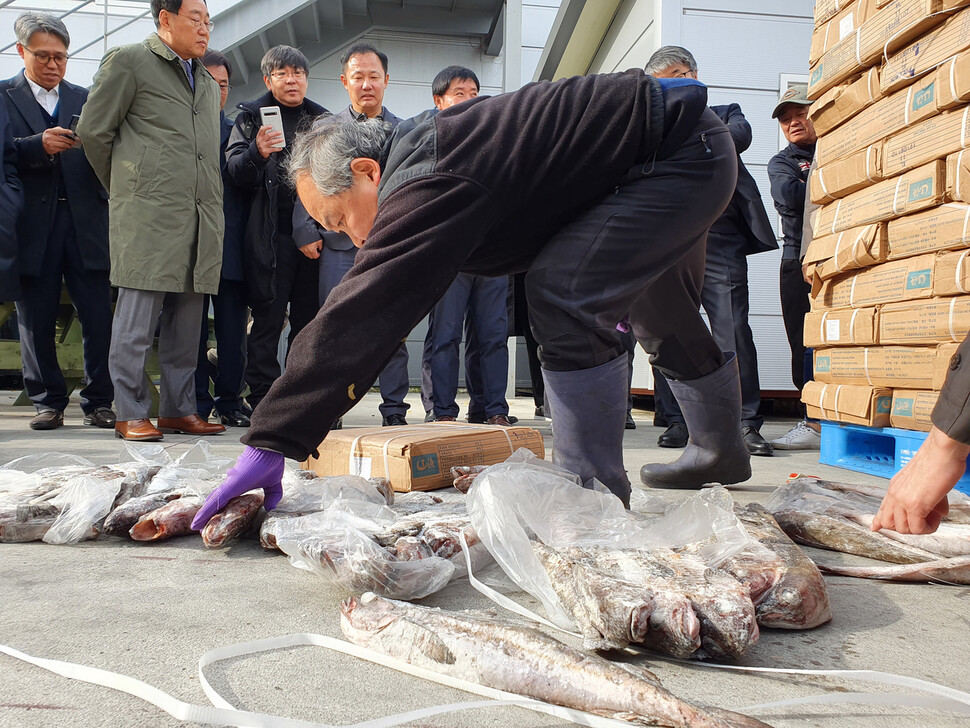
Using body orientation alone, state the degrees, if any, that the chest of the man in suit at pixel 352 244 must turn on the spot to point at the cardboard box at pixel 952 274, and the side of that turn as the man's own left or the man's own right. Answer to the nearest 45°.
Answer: approximately 45° to the man's own left

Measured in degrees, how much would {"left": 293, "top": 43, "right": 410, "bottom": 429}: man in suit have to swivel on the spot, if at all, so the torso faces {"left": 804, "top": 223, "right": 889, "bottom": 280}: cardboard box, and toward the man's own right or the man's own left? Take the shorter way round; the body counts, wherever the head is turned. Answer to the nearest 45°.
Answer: approximately 45° to the man's own left

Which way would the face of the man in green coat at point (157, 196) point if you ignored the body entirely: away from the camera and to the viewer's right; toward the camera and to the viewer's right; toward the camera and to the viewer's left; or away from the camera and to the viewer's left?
toward the camera and to the viewer's right

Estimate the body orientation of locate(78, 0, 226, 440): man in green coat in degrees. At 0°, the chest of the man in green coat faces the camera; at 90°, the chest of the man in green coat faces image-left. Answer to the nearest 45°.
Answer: approximately 315°

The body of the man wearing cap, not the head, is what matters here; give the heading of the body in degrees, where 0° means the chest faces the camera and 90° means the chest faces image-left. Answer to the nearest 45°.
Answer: approximately 45°

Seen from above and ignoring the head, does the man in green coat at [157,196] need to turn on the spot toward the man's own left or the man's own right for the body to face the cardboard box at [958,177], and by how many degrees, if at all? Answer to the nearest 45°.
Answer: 0° — they already face it

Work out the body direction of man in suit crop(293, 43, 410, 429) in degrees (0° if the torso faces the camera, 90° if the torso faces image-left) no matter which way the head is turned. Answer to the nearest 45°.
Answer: approximately 0°
